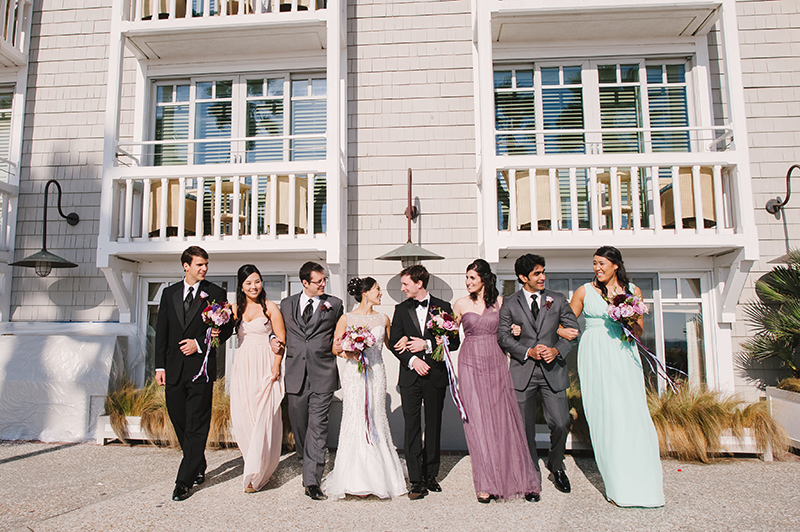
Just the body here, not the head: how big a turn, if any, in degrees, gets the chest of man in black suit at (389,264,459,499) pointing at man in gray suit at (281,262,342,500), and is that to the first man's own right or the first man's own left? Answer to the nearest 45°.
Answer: approximately 90° to the first man's own right

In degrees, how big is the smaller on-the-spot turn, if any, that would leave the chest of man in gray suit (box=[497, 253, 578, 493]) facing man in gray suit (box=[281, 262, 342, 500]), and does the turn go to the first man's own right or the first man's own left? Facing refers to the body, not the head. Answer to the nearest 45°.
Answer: approximately 90° to the first man's own right

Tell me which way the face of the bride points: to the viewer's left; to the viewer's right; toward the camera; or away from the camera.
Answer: to the viewer's right

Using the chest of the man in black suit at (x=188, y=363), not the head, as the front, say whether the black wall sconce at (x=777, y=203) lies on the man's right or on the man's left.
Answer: on the man's left

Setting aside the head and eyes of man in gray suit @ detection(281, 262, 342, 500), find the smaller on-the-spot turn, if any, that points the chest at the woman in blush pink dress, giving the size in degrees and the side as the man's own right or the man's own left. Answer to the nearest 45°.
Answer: approximately 90° to the man's own right

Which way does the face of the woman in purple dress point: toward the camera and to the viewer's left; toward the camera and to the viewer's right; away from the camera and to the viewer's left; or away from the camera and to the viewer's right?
toward the camera and to the viewer's left

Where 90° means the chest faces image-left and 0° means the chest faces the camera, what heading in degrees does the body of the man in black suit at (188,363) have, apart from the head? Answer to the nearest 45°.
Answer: approximately 0°

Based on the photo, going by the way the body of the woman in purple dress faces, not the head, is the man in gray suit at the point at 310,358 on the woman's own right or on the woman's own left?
on the woman's own right

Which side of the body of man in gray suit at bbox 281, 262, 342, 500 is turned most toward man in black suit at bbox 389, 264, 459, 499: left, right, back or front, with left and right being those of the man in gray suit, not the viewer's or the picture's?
left

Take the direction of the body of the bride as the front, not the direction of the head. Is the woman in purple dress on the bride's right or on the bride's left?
on the bride's left

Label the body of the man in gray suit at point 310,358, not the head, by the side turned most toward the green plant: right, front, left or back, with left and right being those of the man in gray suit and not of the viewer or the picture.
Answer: left
